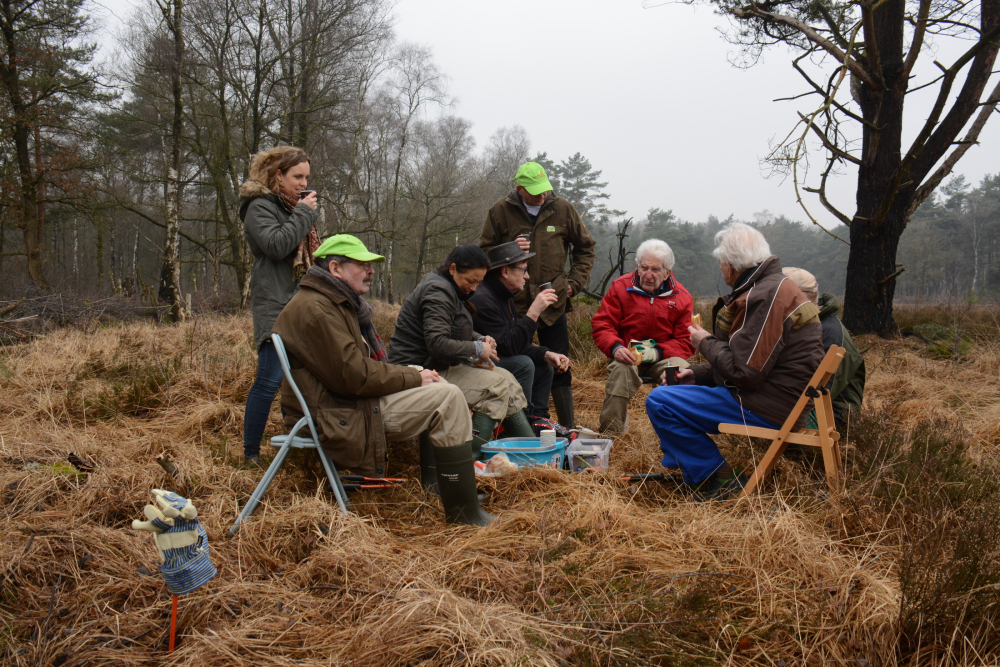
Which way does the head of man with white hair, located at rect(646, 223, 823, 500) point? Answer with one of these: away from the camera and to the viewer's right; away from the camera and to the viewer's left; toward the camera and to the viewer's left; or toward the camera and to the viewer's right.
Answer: away from the camera and to the viewer's left

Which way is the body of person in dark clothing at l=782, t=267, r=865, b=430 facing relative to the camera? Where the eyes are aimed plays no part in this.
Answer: to the viewer's left

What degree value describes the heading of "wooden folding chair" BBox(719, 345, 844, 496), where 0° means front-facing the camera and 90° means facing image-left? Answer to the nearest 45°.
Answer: approximately 90°

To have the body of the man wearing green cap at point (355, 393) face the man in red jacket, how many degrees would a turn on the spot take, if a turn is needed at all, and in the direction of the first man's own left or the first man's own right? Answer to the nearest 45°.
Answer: approximately 45° to the first man's own left

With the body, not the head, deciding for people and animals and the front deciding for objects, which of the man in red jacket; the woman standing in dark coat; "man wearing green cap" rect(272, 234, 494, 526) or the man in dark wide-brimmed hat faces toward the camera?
the man in red jacket

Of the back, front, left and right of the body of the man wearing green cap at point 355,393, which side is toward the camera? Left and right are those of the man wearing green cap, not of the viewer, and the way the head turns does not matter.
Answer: right

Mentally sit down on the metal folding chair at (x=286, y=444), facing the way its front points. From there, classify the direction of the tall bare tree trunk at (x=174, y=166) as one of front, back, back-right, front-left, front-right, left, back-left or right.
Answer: left

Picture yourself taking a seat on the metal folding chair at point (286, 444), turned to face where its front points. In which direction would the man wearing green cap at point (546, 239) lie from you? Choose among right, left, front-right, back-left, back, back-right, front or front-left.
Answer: front-left

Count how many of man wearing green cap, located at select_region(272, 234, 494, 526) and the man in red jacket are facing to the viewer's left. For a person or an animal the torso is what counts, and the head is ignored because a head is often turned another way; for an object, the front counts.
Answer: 0

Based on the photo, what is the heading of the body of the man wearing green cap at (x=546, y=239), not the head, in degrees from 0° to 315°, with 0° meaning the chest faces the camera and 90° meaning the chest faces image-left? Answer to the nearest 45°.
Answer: approximately 0°

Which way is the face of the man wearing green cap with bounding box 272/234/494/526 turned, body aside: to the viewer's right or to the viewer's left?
to the viewer's right

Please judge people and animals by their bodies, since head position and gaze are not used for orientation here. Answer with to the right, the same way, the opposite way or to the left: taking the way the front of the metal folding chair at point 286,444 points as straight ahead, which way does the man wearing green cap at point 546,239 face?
to the right
